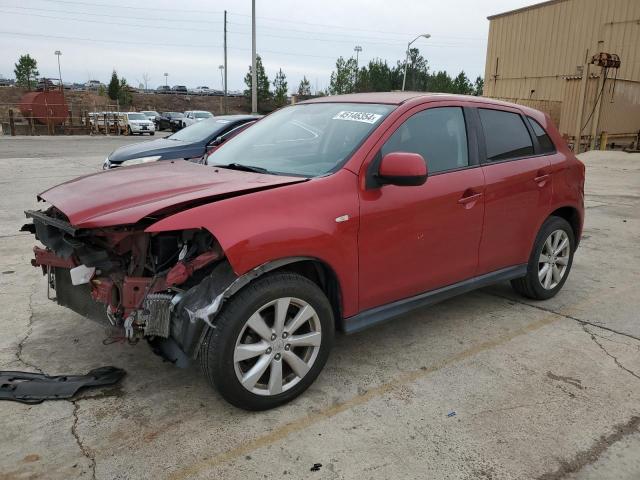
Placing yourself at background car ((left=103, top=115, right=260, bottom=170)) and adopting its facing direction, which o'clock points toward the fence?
The fence is roughly at 4 o'clock from the background car.

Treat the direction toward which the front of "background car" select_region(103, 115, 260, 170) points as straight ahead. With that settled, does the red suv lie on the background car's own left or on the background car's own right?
on the background car's own left

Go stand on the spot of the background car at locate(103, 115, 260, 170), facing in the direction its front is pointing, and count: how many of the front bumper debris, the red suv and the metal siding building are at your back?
1

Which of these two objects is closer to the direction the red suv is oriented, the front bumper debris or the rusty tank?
the front bumper debris

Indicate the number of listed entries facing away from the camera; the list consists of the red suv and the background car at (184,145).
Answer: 0

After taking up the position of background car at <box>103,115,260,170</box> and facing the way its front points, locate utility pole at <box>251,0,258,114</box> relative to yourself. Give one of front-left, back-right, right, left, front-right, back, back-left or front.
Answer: back-right

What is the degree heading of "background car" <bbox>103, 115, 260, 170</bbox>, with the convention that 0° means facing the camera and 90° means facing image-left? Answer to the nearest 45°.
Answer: approximately 45°

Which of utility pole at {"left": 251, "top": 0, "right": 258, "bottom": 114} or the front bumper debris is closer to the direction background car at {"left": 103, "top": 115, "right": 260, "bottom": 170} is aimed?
the front bumper debris

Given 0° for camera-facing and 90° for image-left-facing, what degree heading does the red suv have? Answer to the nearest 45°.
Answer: approximately 45°

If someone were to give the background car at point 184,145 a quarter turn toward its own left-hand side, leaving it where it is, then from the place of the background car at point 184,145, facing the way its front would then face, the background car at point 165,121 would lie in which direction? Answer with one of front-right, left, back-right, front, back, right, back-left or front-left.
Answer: back-left

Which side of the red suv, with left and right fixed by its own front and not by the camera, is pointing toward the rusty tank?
right
